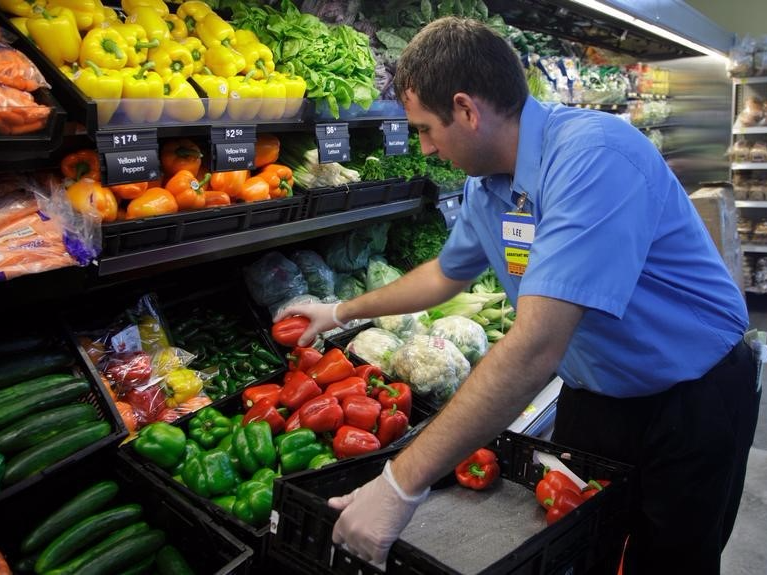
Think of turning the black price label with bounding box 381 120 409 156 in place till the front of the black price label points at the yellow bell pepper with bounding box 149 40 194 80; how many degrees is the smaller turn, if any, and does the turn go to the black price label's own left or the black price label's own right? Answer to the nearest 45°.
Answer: approximately 45° to the black price label's own right

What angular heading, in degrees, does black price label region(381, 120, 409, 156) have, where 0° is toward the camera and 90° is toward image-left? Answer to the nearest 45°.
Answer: approximately 0°

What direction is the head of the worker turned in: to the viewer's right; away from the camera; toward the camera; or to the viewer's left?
to the viewer's left

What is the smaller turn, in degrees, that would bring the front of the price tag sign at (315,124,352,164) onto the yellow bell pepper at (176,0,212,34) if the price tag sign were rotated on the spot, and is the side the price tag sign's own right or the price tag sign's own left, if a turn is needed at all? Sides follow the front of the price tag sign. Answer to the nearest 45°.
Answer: approximately 90° to the price tag sign's own right

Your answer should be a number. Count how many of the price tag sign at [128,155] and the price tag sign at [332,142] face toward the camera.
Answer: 2

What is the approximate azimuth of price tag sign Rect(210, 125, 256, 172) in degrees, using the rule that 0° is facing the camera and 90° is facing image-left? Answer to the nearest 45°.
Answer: approximately 0°

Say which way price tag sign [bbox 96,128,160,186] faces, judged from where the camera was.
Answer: facing the viewer

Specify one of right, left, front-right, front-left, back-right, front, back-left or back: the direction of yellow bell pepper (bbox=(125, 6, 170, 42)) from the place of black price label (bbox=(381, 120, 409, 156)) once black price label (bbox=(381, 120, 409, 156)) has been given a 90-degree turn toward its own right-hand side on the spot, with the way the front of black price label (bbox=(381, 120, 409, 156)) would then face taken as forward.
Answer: front-left
